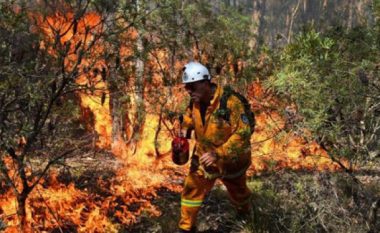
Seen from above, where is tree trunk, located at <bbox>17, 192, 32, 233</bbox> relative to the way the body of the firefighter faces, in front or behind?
in front

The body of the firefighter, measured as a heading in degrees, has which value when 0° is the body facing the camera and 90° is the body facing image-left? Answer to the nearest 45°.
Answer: approximately 45°
